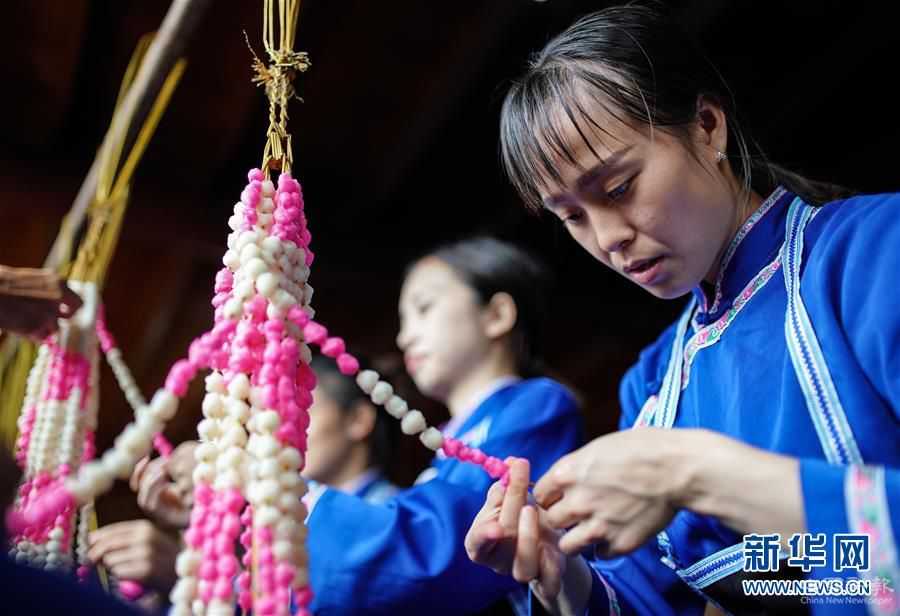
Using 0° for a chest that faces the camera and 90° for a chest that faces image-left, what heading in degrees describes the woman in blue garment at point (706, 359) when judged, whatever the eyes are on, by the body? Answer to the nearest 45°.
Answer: approximately 45°

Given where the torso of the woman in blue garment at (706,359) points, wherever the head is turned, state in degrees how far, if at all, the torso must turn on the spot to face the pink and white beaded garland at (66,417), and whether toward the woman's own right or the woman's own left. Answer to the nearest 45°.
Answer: approximately 45° to the woman's own right

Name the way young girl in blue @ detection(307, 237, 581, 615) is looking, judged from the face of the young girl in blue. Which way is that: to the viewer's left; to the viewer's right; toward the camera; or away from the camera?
to the viewer's left

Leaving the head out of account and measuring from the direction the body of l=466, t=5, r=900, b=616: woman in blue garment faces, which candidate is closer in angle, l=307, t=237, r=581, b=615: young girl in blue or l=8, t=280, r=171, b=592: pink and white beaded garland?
the pink and white beaded garland
